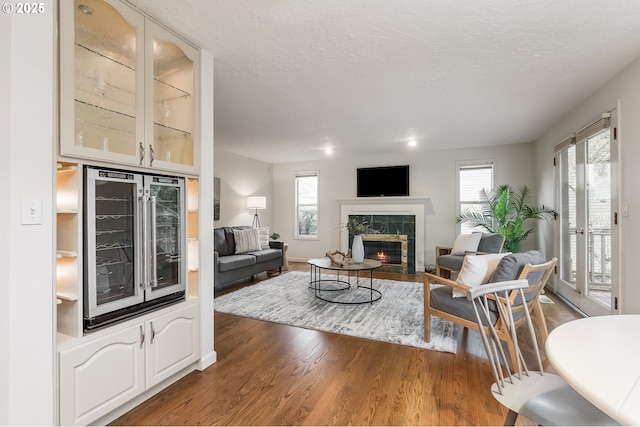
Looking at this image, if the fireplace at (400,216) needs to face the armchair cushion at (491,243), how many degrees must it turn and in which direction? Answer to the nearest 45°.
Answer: approximately 45° to its left

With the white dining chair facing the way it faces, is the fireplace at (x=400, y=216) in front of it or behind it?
behind

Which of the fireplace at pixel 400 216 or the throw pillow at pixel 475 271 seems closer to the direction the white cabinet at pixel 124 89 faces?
the throw pillow

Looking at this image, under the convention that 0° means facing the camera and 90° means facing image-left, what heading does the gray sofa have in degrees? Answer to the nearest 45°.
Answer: approximately 315°

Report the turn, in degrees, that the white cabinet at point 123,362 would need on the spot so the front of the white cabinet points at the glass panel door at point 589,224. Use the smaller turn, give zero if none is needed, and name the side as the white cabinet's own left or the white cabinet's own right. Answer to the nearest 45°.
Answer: approximately 45° to the white cabinet's own left

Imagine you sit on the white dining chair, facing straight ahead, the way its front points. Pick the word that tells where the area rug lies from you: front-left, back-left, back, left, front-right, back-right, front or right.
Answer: back

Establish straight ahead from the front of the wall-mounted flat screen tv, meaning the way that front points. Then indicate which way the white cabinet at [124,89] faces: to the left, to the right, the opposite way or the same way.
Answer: to the left

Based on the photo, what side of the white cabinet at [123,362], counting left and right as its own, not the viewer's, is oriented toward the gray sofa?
left

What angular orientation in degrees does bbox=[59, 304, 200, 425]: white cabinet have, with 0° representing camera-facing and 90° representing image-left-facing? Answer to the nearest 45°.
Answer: approximately 315°

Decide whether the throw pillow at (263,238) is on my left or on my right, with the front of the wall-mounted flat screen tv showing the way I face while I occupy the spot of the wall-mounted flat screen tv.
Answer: on my right
